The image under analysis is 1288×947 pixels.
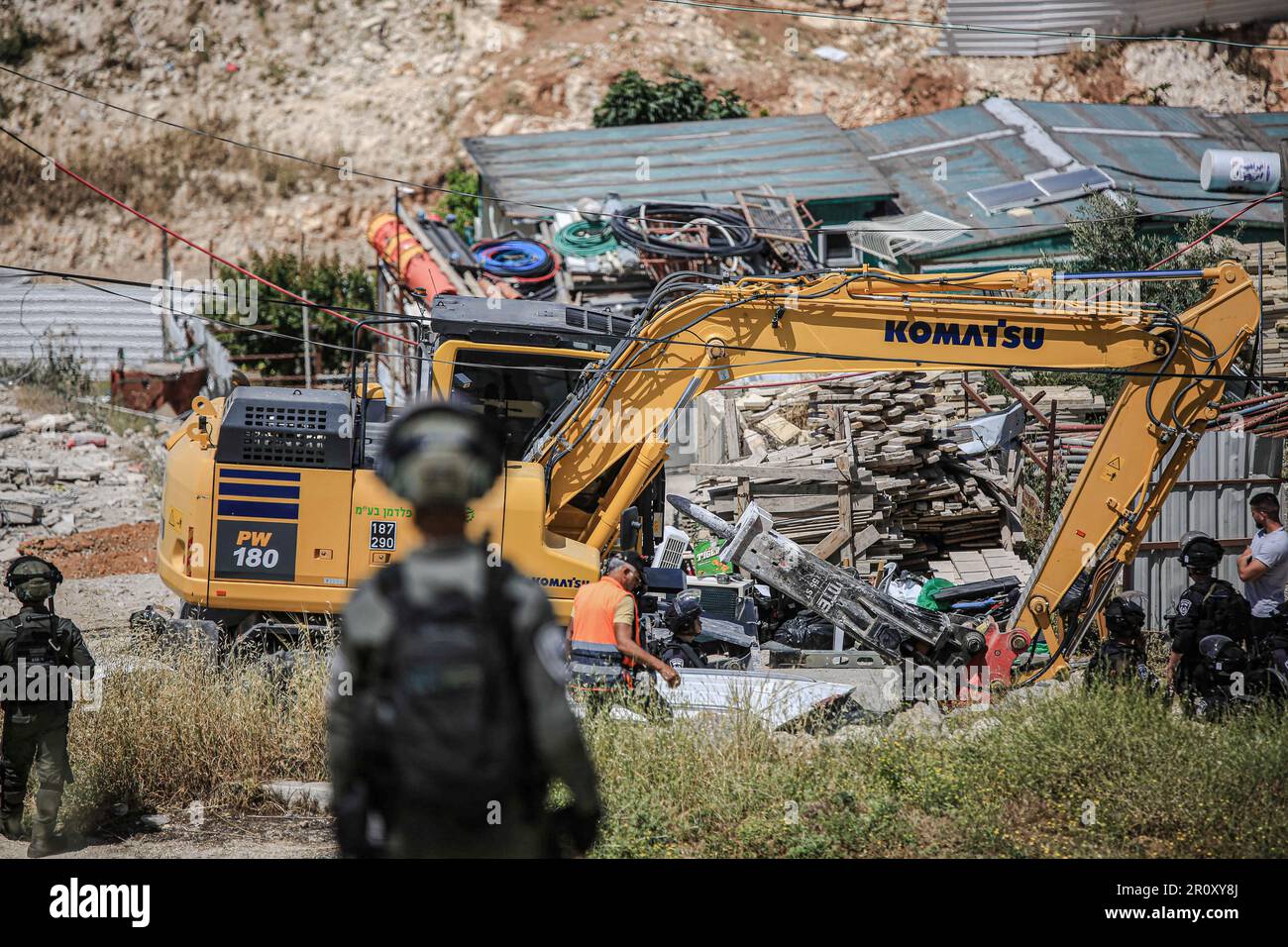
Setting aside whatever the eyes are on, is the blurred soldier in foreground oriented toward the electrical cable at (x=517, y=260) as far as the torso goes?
yes

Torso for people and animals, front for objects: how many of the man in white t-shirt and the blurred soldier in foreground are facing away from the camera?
1

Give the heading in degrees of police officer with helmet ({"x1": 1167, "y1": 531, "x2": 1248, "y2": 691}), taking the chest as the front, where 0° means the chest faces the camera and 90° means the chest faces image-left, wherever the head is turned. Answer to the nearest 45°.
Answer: approximately 135°

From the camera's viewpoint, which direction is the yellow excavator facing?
to the viewer's right

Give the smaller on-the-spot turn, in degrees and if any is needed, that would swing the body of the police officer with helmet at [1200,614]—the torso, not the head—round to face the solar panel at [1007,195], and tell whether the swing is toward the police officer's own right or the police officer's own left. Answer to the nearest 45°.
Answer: approximately 45° to the police officer's own right

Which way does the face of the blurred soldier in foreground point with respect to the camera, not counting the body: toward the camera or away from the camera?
away from the camera

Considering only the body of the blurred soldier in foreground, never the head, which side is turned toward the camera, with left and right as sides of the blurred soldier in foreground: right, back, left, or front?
back

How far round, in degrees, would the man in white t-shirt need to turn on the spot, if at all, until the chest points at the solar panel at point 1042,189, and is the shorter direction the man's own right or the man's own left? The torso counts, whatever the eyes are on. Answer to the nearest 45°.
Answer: approximately 90° to the man's own right

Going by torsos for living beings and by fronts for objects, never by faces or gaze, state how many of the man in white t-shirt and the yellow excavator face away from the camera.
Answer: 0

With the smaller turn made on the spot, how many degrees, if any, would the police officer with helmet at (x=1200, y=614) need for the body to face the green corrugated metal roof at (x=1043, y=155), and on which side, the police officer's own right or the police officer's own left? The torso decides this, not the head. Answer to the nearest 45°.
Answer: approximately 45° to the police officer's own right

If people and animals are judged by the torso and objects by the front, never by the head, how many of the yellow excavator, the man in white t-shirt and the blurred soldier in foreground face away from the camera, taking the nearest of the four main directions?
1

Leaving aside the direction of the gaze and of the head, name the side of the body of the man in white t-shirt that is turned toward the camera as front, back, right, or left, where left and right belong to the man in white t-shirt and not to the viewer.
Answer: left
